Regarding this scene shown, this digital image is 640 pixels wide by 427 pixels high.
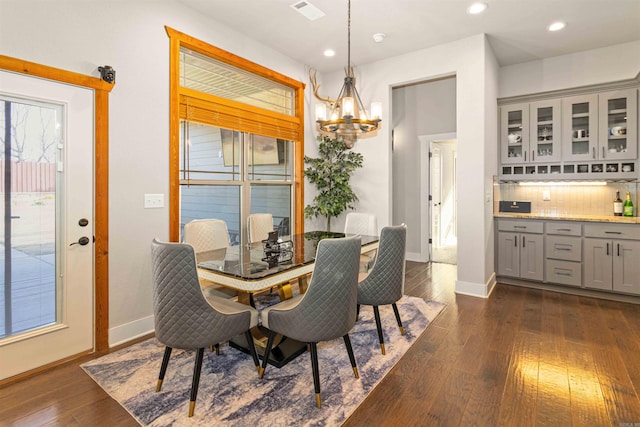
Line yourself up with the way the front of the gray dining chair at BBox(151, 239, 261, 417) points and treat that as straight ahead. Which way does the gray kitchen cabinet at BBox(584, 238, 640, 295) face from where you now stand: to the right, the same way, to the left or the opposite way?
the opposite way

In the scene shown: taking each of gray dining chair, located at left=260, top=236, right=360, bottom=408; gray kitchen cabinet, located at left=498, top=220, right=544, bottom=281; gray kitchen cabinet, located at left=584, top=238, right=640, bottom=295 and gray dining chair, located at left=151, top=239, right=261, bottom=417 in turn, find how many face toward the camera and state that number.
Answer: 2

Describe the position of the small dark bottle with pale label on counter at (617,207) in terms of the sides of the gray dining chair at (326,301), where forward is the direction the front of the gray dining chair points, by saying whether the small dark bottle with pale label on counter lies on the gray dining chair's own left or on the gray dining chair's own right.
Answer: on the gray dining chair's own right

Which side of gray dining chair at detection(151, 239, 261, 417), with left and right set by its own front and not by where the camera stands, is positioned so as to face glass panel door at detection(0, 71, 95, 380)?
left

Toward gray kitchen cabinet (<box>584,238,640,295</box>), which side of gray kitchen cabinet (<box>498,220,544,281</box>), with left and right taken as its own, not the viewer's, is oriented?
left

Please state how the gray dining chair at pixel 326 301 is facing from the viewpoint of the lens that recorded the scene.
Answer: facing away from the viewer and to the left of the viewer

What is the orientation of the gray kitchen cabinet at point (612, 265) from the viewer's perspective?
toward the camera

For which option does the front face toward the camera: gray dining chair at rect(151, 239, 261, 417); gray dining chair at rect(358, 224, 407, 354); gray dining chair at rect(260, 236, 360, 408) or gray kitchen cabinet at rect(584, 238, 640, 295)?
the gray kitchen cabinet

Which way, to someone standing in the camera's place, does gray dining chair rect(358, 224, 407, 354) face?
facing away from the viewer and to the left of the viewer

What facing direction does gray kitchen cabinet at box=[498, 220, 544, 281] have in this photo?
toward the camera

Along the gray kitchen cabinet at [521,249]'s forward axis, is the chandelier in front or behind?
in front

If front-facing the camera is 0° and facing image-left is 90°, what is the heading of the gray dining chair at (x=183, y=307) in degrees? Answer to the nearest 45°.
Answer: approximately 225°

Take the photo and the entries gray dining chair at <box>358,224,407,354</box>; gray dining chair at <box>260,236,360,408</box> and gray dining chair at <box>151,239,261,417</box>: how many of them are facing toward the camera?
0

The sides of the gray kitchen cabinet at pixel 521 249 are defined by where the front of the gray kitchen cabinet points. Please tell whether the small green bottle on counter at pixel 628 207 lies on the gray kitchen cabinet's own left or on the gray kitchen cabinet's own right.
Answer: on the gray kitchen cabinet's own left

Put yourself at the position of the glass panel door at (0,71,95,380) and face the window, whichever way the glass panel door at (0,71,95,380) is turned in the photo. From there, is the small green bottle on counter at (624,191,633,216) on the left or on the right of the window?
right

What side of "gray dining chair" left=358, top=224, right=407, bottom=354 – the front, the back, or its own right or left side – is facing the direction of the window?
front

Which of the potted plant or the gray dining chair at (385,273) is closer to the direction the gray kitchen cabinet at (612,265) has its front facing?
the gray dining chair

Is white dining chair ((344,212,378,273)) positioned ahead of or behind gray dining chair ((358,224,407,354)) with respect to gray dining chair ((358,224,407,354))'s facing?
ahead
